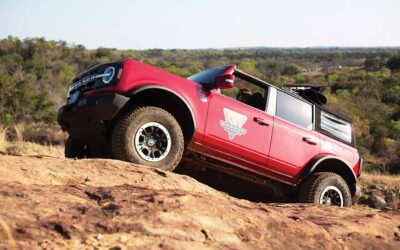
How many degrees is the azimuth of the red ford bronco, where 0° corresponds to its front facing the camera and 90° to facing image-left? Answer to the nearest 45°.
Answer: approximately 45°
